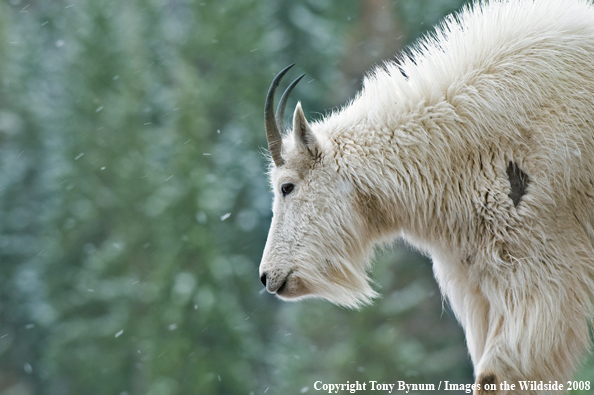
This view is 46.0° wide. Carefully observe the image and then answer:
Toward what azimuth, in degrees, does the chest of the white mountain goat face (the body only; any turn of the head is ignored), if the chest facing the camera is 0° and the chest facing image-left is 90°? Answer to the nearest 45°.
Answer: approximately 90°
